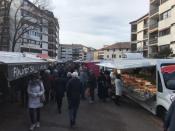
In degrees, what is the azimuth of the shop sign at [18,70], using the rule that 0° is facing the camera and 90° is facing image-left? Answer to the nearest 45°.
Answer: approximately 315°

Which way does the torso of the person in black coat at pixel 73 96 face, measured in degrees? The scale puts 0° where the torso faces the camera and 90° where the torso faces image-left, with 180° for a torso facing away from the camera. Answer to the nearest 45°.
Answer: approximately 180°

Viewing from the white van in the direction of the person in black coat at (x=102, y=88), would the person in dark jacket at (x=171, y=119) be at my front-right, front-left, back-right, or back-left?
back-left

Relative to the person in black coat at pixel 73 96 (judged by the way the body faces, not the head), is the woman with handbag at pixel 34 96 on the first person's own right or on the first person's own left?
on the first person's own left

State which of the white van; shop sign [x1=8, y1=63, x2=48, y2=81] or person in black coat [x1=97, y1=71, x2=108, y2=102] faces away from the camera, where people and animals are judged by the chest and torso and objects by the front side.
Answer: the person in black coat
